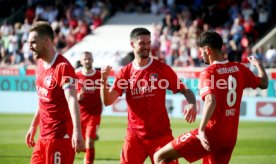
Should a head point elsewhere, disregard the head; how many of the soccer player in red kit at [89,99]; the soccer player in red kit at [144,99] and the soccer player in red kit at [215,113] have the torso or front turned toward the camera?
2

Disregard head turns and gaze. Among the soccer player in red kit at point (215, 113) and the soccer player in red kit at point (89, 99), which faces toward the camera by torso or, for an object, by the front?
the soccer player in red kit at point (89, 99)

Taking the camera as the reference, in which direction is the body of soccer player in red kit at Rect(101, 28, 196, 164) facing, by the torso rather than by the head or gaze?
toward the camera

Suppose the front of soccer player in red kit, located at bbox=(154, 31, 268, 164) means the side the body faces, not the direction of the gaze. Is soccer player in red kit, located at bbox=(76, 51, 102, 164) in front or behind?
in front

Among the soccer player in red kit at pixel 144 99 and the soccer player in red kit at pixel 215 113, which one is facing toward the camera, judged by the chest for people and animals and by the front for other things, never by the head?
the soccer player in red kit at pixel 144 99

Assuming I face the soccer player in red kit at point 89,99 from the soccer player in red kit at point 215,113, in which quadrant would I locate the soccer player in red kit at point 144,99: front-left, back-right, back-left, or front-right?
front-left

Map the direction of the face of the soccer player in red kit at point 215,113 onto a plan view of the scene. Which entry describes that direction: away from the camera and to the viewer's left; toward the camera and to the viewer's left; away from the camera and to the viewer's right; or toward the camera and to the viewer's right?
away from the camera and to the viewer's left

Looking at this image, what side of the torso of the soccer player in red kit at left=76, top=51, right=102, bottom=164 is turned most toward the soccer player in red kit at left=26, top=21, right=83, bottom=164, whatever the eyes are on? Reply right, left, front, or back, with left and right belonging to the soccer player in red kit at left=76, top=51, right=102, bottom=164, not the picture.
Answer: front

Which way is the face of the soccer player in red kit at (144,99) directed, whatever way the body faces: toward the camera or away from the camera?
toward the camera

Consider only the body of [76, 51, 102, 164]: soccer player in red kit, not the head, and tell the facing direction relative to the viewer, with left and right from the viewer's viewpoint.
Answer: facing the viewer

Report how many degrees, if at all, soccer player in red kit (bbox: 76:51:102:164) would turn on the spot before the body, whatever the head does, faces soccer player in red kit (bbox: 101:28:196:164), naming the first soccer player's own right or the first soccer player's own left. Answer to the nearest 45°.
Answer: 0° — they already face them

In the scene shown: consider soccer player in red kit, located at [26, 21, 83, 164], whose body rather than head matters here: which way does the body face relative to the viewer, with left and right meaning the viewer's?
facing the viewer and to the left of the viewer
